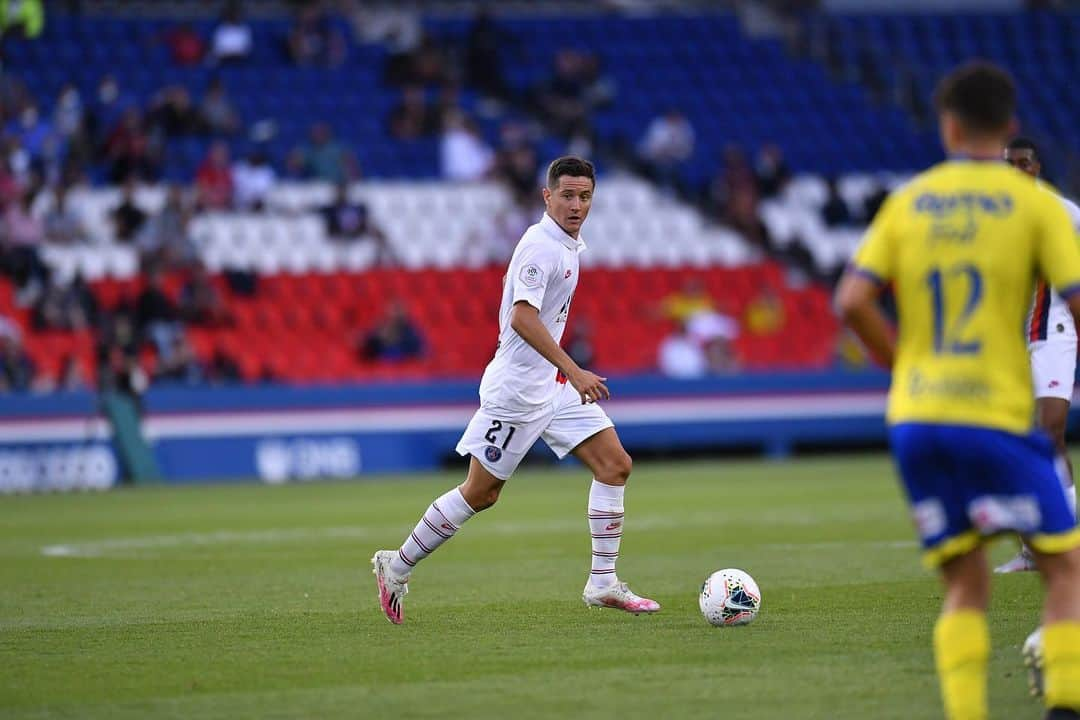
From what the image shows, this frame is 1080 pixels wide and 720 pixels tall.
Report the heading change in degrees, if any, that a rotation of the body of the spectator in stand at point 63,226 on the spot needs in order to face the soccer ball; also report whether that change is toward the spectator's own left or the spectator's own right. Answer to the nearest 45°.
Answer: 0° — they already face it

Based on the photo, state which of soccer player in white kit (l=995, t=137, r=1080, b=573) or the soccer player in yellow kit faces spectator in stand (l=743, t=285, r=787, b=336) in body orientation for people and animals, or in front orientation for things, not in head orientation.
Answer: the soccer player in yellow kit

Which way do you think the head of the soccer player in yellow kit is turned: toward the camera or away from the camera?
away from the camera

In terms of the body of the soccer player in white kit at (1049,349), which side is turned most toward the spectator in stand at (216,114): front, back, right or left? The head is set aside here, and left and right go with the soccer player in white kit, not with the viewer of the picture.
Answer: right

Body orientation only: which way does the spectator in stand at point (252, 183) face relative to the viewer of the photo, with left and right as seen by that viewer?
facing the viewer

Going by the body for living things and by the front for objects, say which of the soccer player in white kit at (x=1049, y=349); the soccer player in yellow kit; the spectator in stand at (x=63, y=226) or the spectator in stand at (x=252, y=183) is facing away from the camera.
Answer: the soccer player in yellow kit

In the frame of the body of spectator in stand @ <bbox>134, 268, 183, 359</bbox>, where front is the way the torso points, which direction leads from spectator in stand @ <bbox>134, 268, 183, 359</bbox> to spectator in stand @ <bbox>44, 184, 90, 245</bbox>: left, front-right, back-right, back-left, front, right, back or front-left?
back-right

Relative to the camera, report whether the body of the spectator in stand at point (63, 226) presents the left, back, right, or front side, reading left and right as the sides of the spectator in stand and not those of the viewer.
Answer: front

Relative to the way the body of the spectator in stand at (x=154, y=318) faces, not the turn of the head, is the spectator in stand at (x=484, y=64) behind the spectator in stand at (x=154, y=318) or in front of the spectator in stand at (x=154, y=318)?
behind

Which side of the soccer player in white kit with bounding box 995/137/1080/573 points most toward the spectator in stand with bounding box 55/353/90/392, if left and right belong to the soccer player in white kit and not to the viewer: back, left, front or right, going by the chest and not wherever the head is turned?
right

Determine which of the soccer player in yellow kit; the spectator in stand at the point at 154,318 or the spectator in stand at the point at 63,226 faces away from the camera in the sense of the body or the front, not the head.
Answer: the soccer player in yellow kit

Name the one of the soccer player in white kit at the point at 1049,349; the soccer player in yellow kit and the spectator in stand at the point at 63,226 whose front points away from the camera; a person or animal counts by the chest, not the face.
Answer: the soccer player in yellow kit

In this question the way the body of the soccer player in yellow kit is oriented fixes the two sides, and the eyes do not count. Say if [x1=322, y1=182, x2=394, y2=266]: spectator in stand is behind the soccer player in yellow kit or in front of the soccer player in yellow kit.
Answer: in front

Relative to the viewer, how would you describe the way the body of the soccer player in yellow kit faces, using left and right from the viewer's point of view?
facing away from the viewer

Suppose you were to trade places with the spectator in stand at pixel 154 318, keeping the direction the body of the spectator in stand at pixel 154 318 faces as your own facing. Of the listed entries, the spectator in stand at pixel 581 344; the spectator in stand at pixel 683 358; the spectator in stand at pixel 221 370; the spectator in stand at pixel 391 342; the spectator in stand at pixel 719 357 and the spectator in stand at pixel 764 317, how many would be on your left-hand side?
6

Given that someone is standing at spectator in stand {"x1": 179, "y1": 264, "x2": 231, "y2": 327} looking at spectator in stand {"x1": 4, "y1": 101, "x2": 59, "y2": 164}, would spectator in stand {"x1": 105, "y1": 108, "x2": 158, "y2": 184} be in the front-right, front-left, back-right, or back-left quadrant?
front-right

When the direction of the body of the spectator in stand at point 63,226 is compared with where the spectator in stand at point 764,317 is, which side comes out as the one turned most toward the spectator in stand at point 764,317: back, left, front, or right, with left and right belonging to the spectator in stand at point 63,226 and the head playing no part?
left
